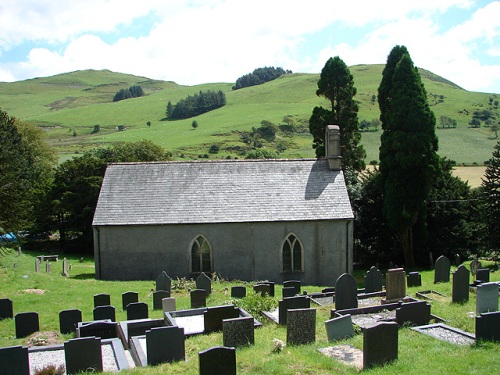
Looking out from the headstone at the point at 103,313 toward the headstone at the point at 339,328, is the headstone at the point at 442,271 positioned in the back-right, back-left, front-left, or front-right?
front-left

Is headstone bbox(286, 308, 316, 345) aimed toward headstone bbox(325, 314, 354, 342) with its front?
no

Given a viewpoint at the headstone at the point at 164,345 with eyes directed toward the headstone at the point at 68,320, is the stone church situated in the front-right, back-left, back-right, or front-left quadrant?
front-right

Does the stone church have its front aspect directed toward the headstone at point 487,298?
no

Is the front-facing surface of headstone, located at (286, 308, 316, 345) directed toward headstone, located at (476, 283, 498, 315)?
no
